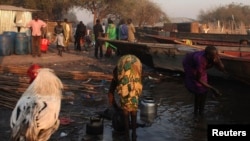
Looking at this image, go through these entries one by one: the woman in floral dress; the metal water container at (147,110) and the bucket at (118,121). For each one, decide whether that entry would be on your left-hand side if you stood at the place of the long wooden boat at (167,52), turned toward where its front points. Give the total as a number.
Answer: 3

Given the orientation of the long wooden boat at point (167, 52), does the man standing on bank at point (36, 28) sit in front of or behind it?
in front

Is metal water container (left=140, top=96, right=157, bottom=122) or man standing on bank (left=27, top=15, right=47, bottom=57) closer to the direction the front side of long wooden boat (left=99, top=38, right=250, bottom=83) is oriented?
the man standing on bank

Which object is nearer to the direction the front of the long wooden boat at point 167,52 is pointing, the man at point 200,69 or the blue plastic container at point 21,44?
the blue plastic container

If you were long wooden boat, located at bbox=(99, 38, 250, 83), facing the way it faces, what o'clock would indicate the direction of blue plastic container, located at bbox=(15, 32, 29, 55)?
The blue plastic container is roughly at 1 o'clock from the long wooden boat.

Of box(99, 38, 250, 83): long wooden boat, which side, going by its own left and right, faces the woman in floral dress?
left

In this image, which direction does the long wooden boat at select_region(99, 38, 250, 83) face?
to the viewer's left

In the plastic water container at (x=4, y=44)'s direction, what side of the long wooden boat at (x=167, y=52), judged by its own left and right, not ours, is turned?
front
